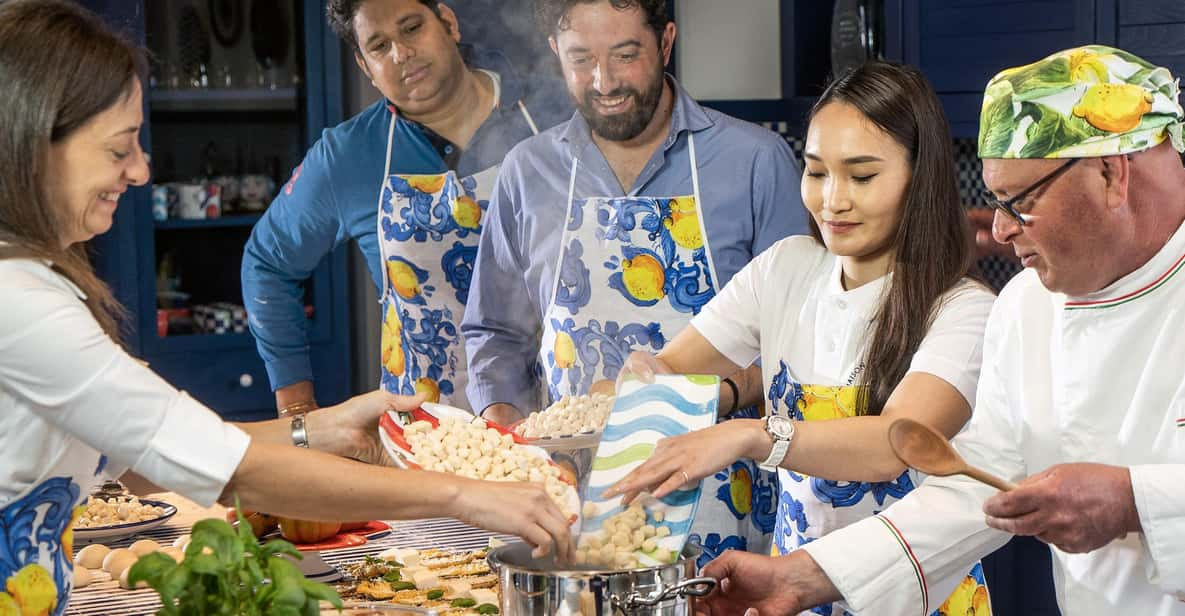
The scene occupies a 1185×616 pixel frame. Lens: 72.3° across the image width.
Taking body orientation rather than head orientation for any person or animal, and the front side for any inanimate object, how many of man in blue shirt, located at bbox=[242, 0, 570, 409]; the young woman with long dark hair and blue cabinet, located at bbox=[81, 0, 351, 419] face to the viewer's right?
0

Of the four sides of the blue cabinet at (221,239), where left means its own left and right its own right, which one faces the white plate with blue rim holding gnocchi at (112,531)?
front

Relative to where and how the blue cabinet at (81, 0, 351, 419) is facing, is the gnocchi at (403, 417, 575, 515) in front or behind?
in front

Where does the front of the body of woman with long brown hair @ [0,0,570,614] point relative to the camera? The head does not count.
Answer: to the viewer's right

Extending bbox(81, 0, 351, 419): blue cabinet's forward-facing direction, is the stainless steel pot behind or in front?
in front

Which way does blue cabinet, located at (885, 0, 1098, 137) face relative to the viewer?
toward the camera

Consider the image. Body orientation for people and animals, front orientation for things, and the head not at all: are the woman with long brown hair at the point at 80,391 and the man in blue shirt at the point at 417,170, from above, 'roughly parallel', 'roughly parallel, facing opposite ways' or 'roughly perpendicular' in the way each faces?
roughly perpendicular

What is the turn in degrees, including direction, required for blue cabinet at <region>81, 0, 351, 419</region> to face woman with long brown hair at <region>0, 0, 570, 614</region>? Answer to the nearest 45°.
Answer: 0° — it already faces them

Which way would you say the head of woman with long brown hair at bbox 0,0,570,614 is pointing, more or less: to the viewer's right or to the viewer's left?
to the viewer's right

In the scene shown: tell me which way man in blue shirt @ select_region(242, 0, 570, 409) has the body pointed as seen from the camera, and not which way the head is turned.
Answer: toward the camera

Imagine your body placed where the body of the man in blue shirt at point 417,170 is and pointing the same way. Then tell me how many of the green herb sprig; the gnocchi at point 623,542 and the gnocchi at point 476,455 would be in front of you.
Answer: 3

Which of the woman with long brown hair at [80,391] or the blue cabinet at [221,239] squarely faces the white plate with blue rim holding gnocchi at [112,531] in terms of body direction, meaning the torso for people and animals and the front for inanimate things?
the blue cabinet

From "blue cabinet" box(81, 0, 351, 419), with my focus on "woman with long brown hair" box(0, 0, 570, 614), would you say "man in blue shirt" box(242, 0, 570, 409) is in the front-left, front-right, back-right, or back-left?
front-left

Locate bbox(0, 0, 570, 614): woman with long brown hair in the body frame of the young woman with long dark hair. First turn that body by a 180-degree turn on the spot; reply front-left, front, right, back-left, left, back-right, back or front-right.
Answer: back

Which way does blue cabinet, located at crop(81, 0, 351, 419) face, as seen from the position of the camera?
facing the viewer

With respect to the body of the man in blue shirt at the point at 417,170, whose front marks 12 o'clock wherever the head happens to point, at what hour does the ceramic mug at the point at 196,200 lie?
The ceramic mug is roughly at 5 o'clock from the man in blue shirt.

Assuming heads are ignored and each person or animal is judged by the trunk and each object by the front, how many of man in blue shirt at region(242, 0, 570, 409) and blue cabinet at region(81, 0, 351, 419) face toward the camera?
2
